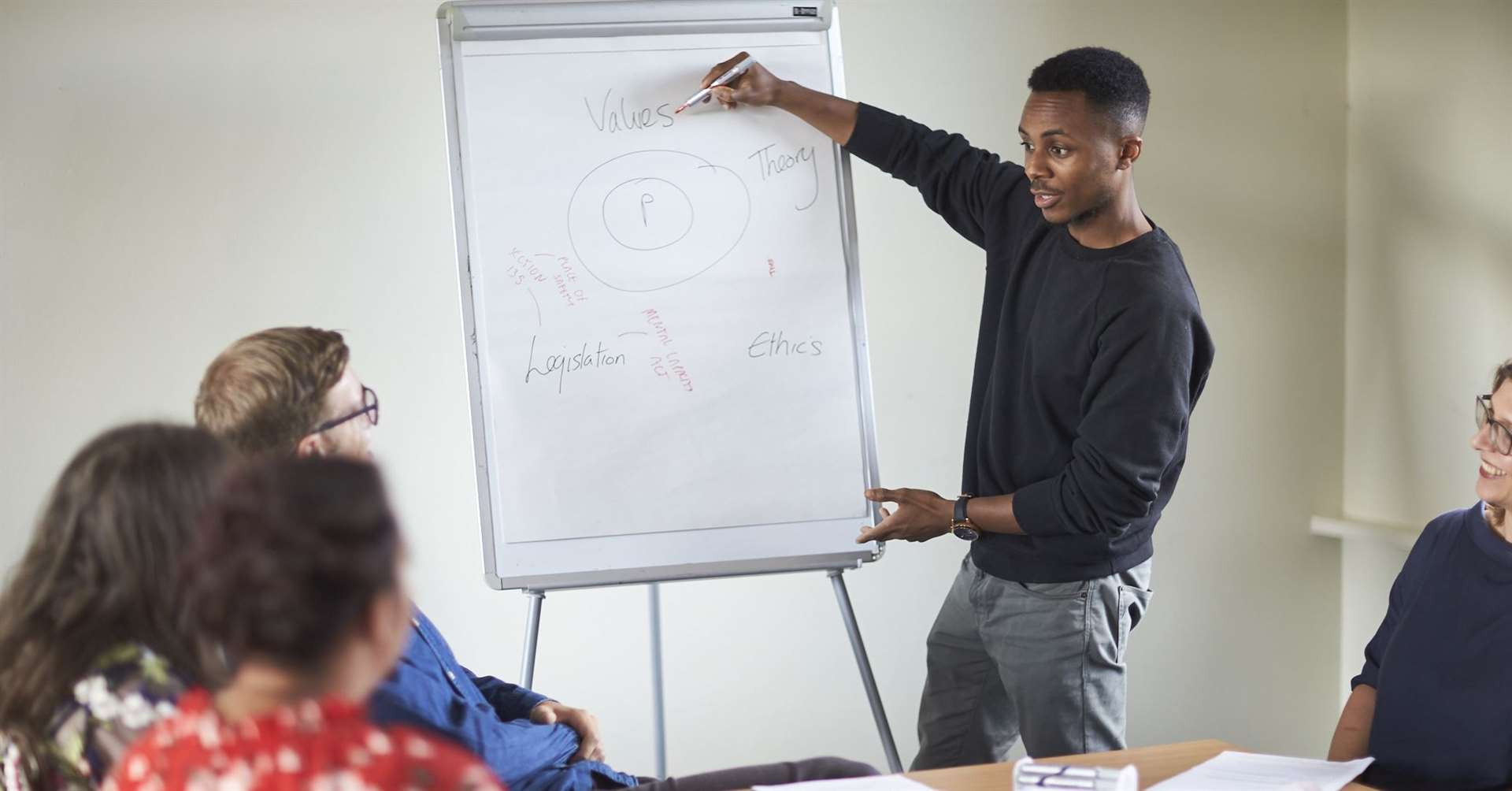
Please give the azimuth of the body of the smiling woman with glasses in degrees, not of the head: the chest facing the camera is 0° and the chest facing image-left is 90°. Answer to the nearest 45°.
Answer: approximately 45°

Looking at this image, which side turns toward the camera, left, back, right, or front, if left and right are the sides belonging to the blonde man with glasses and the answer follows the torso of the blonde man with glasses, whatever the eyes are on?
right

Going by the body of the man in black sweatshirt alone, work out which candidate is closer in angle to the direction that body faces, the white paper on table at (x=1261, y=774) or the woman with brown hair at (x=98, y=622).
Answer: the woman with brown hair

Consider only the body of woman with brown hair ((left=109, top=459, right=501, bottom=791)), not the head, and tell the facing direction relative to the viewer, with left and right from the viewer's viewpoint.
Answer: facing away from the viewer and to the right of the viewer

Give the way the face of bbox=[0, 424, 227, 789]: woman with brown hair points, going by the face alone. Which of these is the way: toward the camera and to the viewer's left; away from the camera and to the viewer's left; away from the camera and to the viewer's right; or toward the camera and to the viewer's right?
away from the camera and to the viewer's right
